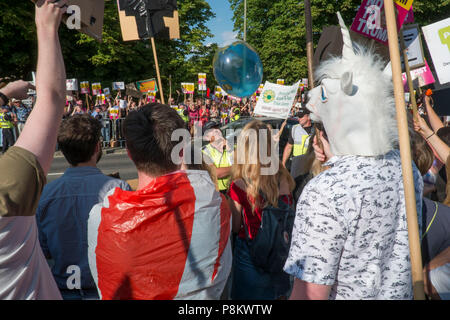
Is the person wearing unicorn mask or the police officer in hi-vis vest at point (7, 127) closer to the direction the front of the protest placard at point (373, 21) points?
the person wearing unicorn mask

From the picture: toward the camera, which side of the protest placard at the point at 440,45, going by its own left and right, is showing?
front

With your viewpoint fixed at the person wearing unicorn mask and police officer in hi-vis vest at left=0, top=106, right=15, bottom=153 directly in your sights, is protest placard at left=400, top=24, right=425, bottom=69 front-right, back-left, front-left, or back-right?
front-right

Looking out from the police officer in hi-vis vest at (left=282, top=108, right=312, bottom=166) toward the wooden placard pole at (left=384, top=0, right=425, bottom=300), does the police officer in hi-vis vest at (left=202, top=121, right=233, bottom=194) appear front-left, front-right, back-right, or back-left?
front-right

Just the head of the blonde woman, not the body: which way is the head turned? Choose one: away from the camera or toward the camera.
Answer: away from the camera

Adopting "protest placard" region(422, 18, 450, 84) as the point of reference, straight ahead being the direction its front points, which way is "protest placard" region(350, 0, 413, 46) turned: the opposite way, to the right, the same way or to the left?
the same way

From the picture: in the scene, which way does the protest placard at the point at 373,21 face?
toward the camera

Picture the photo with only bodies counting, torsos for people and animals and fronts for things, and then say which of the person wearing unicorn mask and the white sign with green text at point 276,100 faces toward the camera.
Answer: the white sign with green text

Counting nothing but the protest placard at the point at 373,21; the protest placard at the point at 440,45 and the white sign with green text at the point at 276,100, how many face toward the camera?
3

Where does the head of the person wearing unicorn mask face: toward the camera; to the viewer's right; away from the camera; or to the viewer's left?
to the viewer's left

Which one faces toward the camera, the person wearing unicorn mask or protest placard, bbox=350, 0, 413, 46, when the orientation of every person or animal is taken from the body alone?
the protest placard

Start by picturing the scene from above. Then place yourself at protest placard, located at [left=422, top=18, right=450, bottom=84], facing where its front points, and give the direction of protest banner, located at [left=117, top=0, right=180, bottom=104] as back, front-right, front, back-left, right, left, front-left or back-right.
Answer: front-right

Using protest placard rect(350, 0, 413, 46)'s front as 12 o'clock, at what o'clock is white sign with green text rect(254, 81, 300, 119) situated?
The white sign with green text is roughly at 5 o'clock from the protest placard.

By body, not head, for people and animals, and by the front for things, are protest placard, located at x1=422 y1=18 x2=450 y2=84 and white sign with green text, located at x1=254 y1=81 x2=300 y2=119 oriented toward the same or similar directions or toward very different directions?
same or similar directions
